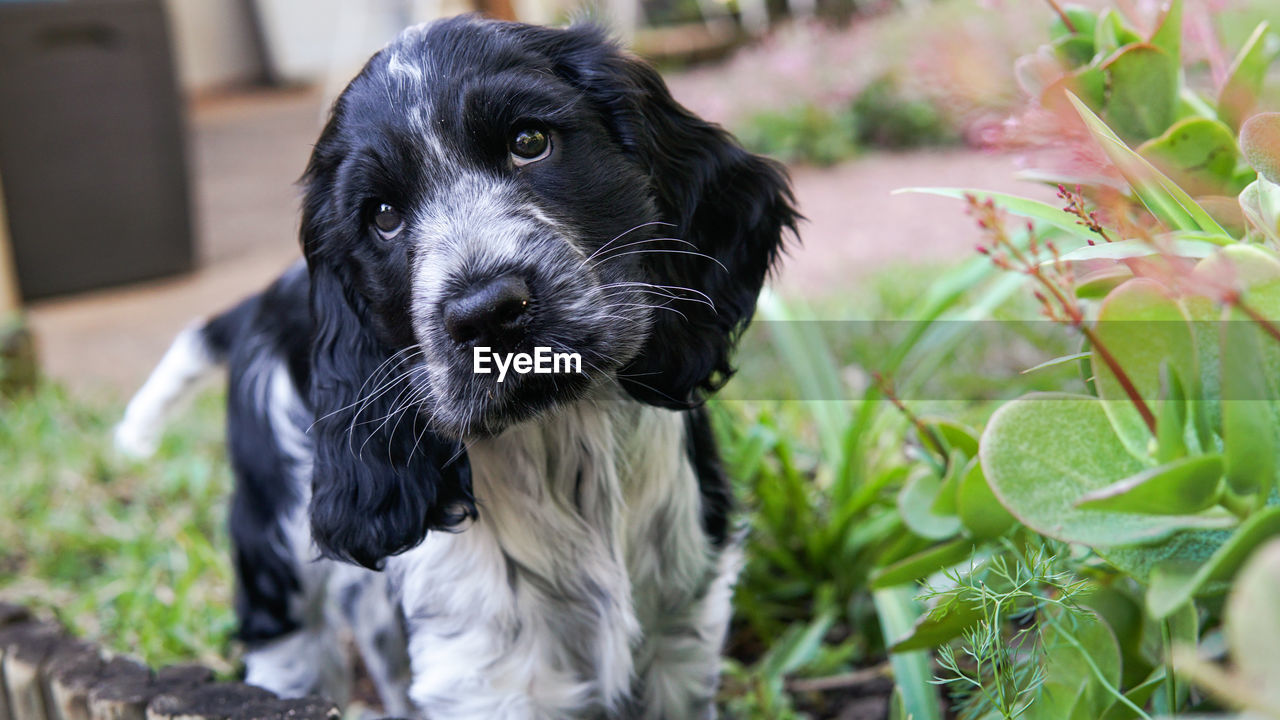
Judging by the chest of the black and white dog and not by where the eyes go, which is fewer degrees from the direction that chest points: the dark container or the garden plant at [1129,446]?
the garden plant

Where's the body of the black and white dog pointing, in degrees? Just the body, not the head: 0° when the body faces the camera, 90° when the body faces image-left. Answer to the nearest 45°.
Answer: approximately 315°

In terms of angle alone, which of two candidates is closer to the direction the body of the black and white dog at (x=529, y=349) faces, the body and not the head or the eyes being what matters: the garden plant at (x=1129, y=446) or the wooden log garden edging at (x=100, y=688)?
the garden plant

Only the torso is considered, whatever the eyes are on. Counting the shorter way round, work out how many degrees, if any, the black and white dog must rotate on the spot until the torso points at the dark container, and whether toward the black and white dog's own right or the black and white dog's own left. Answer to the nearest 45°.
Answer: approximately 135° to the black and white dog's own left

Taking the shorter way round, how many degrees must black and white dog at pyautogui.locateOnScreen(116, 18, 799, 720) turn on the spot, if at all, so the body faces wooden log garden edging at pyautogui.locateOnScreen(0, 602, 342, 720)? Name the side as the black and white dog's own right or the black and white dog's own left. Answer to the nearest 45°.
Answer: approximately 135° to the black and white dog's own right
